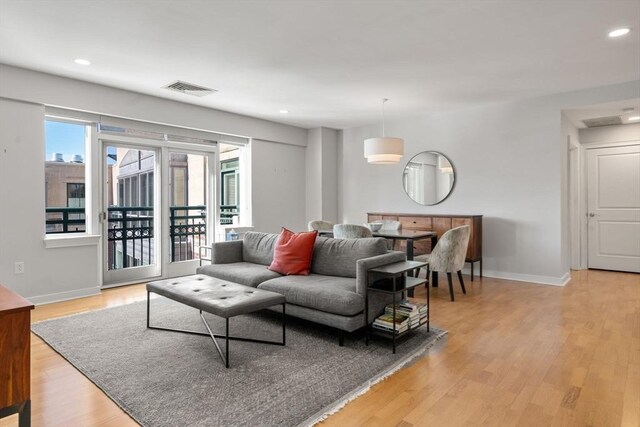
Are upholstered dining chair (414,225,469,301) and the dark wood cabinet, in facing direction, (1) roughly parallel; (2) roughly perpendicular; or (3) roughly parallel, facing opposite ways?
roughly perpendicular

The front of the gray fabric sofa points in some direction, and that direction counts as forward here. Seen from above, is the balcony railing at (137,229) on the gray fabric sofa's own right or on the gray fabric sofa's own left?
on the gray fabric sofa's own right

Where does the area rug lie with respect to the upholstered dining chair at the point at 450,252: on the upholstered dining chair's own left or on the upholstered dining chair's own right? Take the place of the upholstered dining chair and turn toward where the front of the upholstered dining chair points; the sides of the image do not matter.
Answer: on the upholstered dining chair's own left

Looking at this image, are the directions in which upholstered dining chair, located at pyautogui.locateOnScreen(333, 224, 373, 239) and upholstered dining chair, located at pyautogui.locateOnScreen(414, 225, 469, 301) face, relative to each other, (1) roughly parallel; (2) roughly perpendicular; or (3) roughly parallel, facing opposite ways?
roughly perpendicular

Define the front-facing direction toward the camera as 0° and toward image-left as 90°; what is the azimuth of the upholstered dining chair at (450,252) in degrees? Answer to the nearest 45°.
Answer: approximately 135°

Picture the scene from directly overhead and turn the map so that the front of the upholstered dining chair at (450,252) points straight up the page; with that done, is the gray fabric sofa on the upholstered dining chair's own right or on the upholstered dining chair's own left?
on the upholstered dining chair's own left

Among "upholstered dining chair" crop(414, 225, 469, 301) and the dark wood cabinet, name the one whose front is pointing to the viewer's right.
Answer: the dark wood cabinet
